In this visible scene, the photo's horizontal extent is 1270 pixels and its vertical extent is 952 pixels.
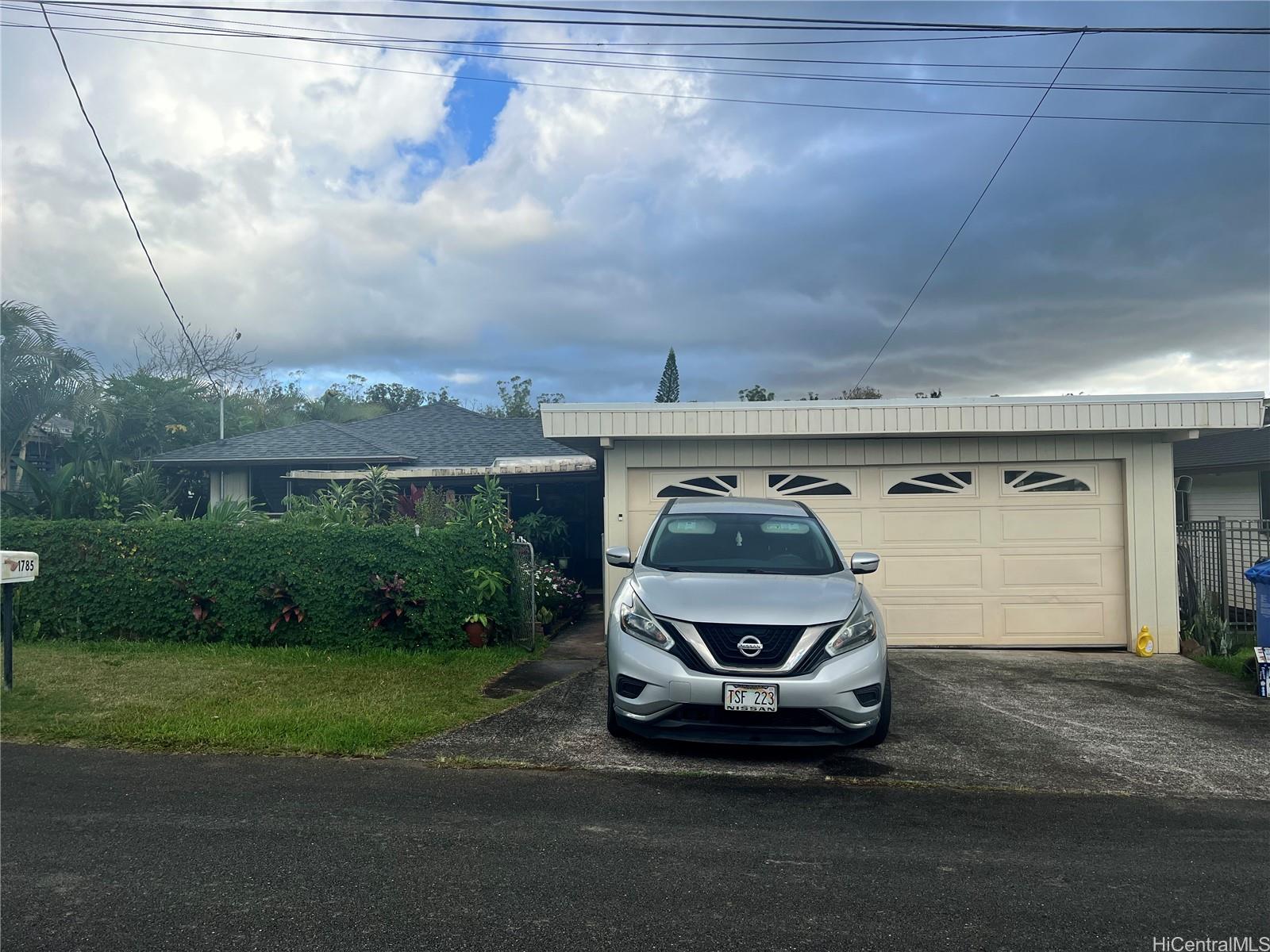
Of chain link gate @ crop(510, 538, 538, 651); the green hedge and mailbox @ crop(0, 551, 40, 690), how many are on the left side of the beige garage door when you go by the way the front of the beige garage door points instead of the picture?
0

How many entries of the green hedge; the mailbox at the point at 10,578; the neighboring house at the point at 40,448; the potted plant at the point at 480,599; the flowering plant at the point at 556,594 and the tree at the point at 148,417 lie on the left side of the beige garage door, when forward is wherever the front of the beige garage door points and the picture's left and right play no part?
0

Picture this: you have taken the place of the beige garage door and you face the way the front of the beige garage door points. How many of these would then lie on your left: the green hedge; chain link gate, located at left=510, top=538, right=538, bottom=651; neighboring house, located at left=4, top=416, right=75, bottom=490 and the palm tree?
0

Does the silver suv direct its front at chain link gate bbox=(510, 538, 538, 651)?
no

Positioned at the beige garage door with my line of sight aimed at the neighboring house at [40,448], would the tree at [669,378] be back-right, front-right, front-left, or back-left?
front-right

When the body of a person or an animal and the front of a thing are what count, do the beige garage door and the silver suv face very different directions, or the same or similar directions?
same or similar directions

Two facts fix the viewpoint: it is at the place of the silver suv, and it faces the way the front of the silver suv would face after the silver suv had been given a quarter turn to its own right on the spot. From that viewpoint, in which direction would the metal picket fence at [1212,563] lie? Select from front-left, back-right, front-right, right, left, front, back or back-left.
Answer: back-right

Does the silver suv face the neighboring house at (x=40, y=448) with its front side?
no

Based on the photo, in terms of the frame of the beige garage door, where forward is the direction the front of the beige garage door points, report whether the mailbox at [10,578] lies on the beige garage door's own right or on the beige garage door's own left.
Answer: on the beige garage door's own right

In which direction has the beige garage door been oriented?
toward the camera

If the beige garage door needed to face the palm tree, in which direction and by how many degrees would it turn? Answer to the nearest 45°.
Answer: approximately 90° to its right

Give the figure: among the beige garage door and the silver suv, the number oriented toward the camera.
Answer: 2

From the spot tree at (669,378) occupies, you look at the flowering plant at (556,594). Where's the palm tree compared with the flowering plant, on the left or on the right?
right

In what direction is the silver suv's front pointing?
toward the camera

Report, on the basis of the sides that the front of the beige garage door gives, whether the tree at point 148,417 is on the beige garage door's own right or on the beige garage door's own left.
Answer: on the beige garage door's own right

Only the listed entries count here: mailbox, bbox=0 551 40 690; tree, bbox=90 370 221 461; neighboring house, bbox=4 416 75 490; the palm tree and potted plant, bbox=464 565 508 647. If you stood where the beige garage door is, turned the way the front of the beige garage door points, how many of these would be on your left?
0

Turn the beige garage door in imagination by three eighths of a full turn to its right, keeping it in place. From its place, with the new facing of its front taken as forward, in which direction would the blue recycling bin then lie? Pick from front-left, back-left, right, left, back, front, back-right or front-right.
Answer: back

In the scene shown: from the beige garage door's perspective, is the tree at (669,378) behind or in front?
behind
